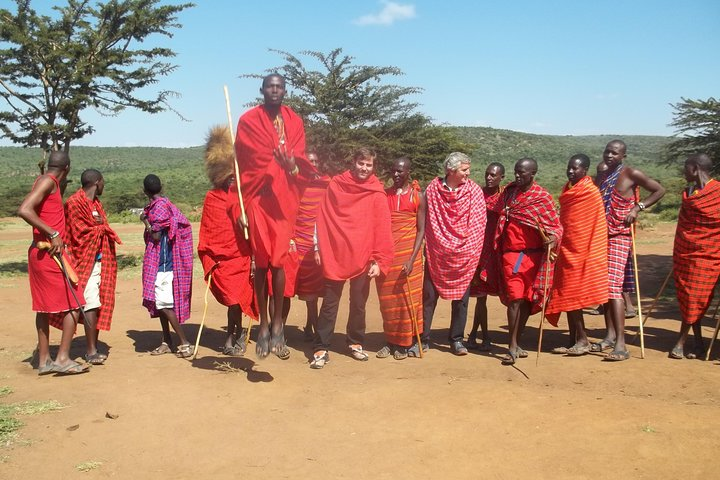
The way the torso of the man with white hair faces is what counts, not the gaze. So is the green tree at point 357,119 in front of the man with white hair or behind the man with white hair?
behind

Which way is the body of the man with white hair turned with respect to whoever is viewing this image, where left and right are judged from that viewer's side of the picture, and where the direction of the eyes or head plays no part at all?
facing the viewer
